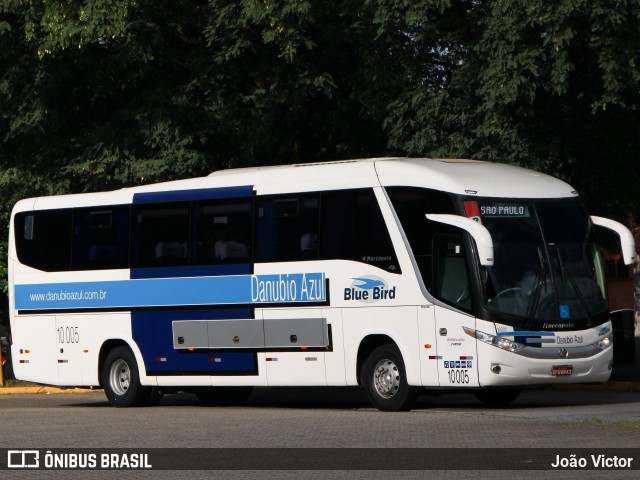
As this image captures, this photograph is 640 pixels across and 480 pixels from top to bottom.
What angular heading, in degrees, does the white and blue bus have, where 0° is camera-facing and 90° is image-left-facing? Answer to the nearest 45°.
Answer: approximately 315°
